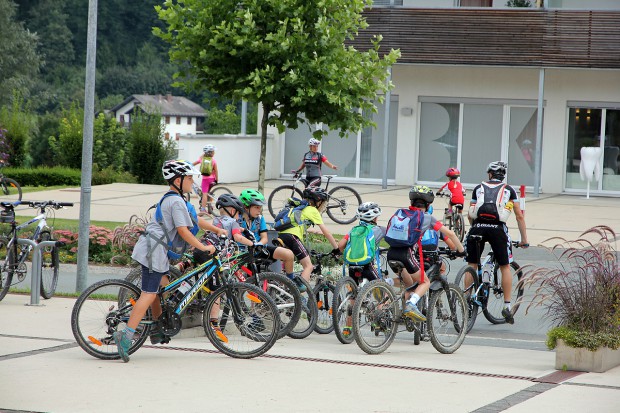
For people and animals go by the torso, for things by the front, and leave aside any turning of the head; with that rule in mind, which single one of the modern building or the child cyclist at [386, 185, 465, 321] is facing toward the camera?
the modern building

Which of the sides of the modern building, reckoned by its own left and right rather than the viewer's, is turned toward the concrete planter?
front

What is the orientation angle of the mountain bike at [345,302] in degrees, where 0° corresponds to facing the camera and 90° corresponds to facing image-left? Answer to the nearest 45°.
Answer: approximately 225°

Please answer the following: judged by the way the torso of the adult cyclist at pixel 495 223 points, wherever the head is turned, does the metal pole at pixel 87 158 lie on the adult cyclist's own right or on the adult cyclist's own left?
on the adult cyclist's own left

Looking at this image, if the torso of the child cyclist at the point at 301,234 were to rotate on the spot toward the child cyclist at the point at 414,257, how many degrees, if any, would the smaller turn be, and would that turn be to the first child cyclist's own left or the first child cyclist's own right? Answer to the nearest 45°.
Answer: approximately 45° to the first child cyclist's own right

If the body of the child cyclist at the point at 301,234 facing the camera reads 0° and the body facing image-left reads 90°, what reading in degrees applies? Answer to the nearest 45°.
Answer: approximately 270°

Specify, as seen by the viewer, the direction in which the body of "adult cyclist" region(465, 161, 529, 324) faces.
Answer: away from the camera

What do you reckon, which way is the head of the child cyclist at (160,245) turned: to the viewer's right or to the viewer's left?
to the viewer's right

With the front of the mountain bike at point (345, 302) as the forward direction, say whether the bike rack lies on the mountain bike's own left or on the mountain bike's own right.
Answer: on the mountain bike's own left

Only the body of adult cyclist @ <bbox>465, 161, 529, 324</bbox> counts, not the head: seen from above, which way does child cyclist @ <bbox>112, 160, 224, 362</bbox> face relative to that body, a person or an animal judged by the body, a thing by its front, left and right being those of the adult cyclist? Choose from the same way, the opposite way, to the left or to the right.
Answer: to the right

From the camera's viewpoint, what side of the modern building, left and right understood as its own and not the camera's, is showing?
front

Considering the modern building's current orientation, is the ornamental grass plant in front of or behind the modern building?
in front
